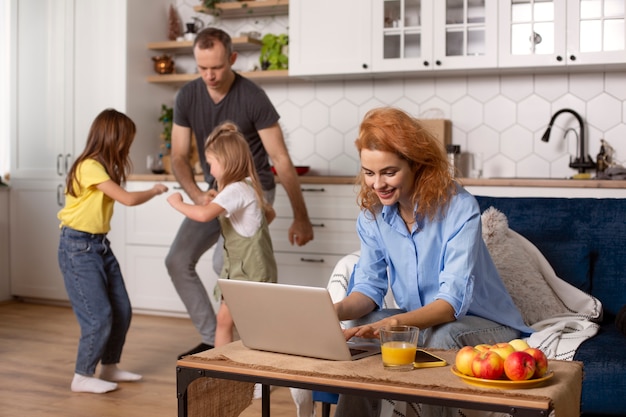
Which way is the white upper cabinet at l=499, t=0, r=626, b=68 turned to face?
toward the camera

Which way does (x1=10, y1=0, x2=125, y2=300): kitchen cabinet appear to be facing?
toward the camera

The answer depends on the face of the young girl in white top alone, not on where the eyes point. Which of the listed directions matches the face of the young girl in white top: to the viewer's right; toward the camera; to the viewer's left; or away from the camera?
to the viewer's left

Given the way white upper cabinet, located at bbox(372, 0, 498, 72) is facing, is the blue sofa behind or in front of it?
in front

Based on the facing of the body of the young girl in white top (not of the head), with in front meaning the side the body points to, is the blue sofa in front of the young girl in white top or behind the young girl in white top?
behind

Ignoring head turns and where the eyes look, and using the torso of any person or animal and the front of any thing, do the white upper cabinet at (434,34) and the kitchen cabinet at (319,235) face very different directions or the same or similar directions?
same or similar directions

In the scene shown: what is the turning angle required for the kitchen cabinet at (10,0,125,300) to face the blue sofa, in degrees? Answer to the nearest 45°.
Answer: approximately 45° to its left

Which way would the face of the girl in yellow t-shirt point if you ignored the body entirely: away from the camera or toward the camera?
away from the camera

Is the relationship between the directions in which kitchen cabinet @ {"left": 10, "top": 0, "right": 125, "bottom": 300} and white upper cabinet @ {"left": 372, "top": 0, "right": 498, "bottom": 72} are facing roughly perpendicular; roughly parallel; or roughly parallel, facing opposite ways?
roughly parallel

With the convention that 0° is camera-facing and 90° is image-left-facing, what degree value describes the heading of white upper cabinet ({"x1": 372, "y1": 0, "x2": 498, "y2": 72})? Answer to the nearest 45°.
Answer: approximately 0°

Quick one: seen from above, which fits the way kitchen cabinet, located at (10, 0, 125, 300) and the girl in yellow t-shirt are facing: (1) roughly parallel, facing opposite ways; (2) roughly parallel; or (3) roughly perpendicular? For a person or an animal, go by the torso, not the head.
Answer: roughly perpendicular

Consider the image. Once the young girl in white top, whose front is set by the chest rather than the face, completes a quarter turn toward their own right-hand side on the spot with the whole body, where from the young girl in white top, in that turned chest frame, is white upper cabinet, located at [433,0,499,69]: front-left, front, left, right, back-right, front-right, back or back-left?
front-right

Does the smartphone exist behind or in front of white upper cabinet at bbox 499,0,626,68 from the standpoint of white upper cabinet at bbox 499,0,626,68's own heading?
in front

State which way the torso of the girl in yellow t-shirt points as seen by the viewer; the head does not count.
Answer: to the viewer's right

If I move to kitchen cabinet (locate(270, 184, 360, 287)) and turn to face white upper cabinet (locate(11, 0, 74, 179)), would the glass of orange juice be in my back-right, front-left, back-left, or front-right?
back-left
